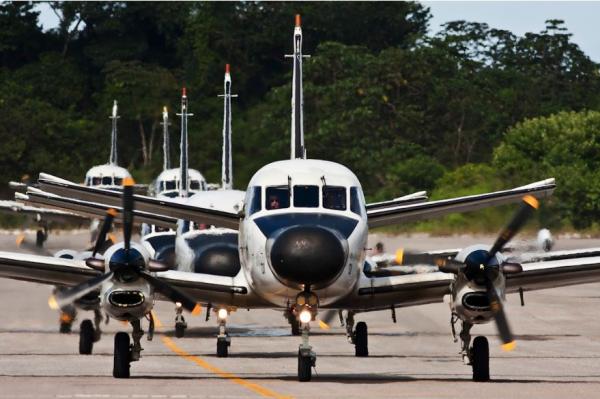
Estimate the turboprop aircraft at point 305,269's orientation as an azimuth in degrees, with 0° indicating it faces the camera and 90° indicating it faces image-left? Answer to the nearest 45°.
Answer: approximately 0°
